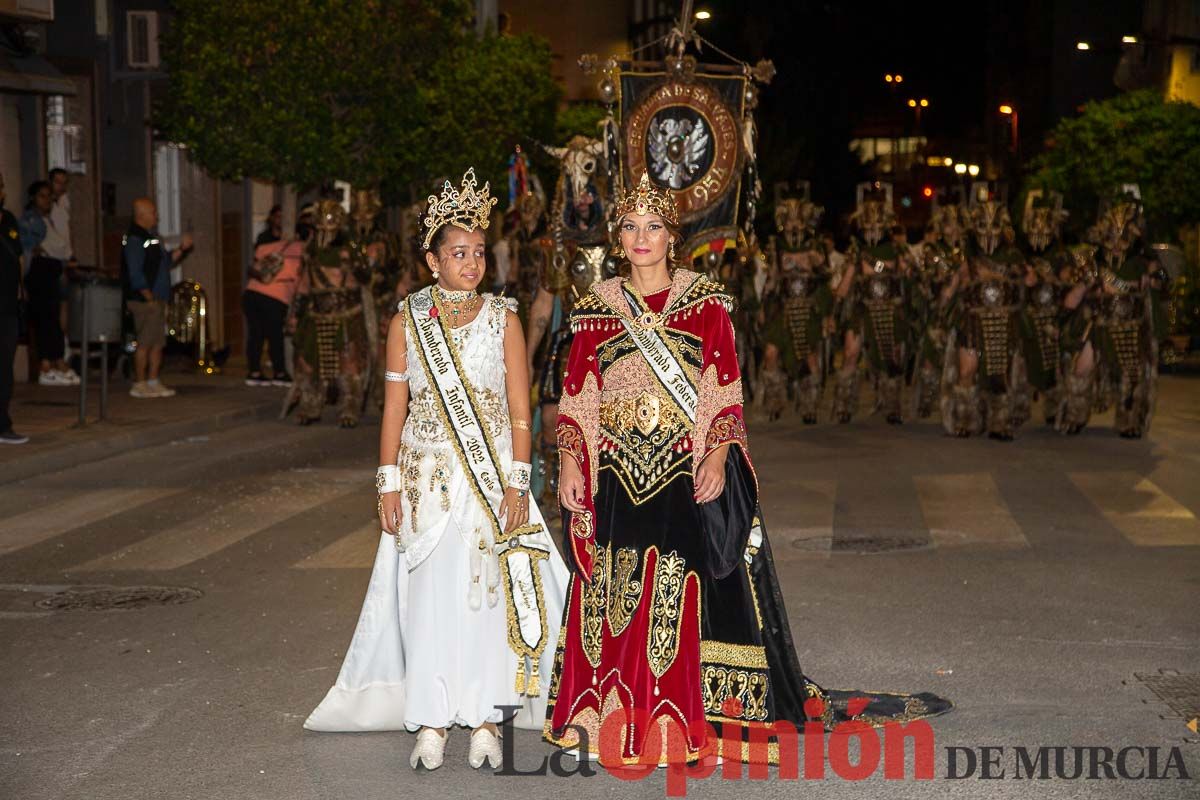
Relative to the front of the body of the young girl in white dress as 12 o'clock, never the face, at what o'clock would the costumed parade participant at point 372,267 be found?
The costumed parade participant is roughly at 6 o'clock from the young girl in white dress.

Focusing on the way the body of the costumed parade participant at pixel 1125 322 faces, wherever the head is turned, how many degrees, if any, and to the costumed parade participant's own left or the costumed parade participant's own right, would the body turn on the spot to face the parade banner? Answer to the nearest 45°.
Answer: approximately 45° to the costumed parade participant's own right

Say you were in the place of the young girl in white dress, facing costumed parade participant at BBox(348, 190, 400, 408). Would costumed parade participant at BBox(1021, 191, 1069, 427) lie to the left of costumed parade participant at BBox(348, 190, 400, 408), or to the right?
right

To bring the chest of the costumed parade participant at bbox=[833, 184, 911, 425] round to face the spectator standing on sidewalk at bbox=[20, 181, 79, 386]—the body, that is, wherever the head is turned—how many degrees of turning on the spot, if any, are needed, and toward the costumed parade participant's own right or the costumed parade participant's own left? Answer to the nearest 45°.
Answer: approximately 90° to the costumed parade participant's own right

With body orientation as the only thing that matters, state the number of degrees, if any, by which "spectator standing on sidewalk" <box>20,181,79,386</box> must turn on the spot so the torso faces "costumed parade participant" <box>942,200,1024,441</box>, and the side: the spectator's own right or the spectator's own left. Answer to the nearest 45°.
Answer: approximately 45° to the spectator's own right

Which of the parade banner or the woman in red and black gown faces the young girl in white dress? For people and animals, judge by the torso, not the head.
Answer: the parade banner

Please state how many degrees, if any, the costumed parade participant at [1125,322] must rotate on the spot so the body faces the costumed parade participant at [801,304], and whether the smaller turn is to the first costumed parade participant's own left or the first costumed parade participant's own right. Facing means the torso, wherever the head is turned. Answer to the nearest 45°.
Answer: approximately 90° to the first costumed parade participant's own right

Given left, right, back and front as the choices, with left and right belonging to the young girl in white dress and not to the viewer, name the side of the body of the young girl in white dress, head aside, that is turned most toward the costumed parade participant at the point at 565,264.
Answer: back

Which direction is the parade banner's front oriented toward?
toward the camera

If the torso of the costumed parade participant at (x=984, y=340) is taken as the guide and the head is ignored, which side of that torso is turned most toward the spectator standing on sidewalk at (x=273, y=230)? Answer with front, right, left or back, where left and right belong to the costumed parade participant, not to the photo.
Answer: right

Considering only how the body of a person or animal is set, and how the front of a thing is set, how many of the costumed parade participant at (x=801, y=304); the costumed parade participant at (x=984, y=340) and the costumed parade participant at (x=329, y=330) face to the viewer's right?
0

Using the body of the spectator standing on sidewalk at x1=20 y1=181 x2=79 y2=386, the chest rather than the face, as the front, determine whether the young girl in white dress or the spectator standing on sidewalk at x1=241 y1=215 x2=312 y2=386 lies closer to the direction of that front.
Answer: the spectator standing on sidewalk

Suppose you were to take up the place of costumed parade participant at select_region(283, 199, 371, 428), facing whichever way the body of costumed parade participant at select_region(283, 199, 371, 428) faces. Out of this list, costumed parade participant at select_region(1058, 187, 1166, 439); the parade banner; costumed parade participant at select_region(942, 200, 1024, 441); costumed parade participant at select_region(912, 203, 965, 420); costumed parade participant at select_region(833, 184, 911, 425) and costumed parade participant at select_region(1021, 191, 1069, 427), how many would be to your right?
0

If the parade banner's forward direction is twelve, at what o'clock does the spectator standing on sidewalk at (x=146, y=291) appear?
The spectator standing on sidewalk is roughly at 4 o'clock from the parade banner.

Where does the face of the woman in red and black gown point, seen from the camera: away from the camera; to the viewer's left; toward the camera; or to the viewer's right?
toward the camera

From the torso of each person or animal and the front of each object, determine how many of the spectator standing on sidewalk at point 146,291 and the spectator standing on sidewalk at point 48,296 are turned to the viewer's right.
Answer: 2

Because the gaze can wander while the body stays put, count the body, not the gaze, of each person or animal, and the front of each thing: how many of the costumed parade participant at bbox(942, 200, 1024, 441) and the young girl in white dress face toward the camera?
2

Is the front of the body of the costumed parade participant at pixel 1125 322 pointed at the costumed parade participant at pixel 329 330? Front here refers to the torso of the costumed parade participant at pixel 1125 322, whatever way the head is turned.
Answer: no
